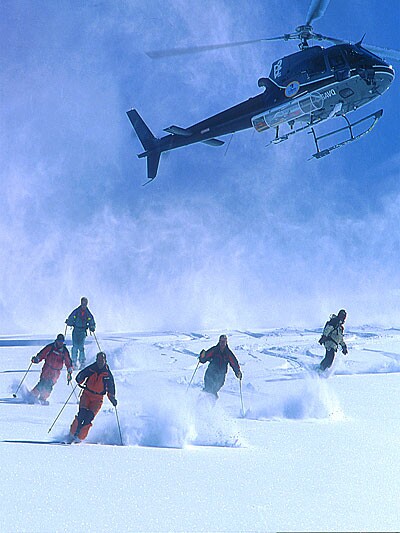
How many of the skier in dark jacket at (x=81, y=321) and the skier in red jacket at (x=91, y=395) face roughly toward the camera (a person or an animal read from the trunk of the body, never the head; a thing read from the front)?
2

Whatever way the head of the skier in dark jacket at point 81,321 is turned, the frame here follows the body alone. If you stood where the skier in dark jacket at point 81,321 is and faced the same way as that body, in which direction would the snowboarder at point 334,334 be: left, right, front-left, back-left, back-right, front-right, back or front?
left

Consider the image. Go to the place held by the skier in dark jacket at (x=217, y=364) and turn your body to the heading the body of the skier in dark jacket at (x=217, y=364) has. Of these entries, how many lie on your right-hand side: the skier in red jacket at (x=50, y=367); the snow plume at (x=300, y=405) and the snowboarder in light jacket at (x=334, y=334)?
1

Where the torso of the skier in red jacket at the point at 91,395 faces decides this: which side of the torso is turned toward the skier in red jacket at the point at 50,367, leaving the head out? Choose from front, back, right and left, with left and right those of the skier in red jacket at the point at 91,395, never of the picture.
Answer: back

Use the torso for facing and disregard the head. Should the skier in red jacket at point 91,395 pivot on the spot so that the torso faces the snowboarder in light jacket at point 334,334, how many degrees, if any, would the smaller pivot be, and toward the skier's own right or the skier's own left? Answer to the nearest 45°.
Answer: approximately 135° to the skier's own left

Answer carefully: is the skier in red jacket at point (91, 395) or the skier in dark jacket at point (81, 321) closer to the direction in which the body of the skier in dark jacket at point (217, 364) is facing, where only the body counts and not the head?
the skier in red jacket

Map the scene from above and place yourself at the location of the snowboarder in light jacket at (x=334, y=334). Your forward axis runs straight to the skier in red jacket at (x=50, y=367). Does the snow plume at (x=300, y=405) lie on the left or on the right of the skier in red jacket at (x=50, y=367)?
left

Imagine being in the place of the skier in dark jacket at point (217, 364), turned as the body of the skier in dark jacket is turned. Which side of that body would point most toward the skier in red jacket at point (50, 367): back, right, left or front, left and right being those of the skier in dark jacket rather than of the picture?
right
